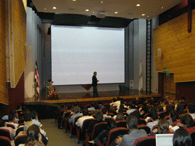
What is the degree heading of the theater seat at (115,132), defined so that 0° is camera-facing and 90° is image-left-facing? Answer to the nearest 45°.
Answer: approximately 135°

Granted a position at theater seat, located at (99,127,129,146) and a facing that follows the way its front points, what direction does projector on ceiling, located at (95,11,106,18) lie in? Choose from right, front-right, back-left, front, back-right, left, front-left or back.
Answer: front-right

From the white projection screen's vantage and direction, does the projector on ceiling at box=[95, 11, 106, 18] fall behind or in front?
in front

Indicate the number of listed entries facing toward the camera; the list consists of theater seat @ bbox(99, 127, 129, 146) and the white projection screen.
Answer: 1

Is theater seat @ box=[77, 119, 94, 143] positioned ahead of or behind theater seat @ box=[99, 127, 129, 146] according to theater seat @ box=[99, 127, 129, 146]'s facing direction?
ahead

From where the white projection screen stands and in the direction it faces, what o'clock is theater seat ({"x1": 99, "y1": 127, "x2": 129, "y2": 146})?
The theater seat is roughly at 12 o'clock from the white projection screen.
